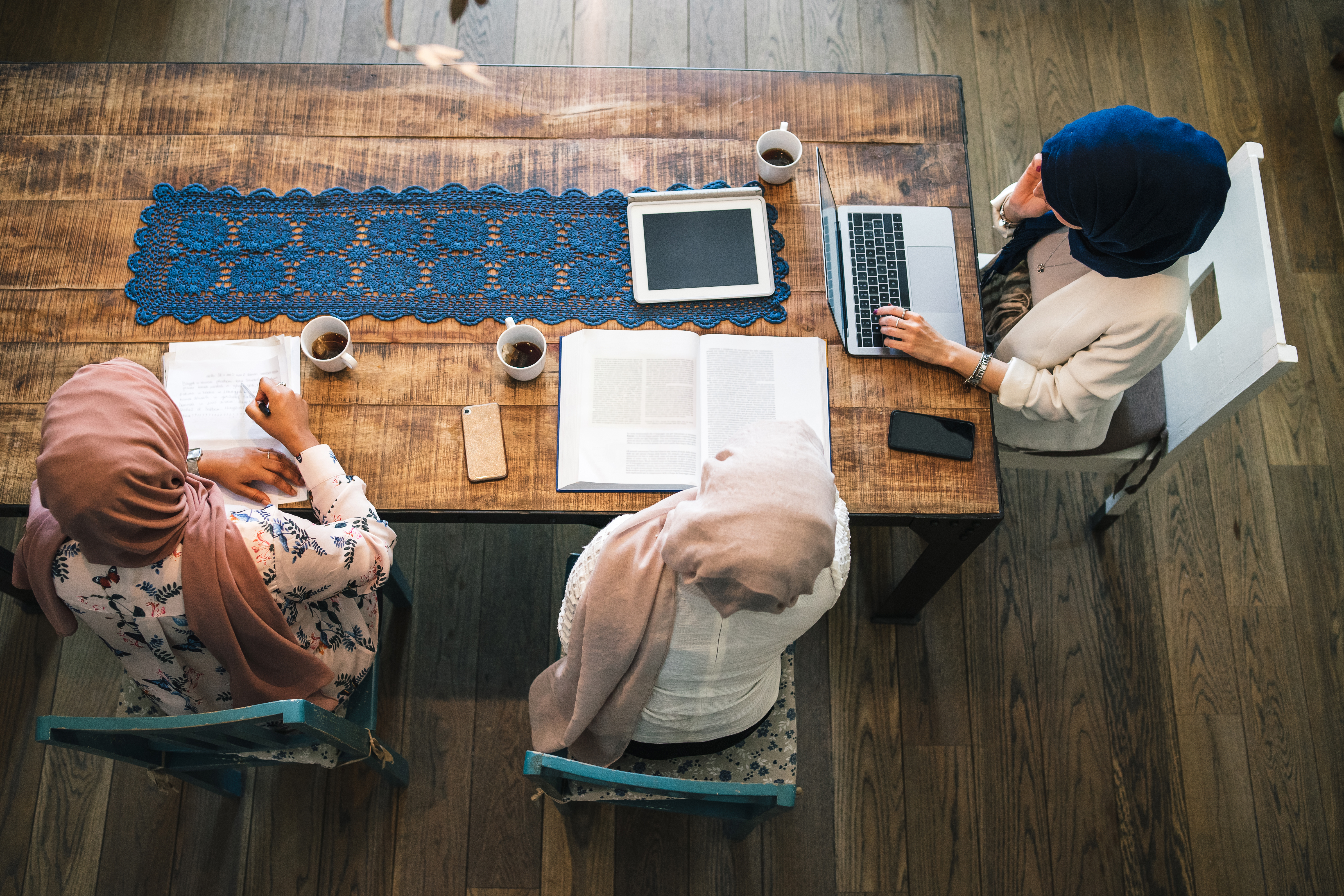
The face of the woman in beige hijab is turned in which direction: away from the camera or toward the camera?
away from the camera

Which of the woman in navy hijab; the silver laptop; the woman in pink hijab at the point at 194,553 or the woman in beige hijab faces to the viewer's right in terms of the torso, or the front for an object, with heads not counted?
the silver laptop

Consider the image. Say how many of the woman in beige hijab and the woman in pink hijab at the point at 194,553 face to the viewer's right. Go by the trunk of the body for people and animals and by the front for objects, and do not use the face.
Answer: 0

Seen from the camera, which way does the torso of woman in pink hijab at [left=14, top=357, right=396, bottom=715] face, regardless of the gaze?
away from the camera

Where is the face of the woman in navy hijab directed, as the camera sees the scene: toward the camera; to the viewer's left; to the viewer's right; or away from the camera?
to the viewer's left

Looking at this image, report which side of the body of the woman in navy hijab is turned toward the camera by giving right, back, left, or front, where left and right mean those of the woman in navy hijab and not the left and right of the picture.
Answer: left

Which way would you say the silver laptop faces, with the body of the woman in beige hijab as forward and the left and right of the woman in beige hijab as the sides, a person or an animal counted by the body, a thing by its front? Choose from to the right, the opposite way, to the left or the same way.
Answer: to the right

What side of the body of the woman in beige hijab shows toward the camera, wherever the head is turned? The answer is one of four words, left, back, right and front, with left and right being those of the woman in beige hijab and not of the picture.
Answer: back

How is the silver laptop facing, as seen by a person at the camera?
facing to the right of the viewer
